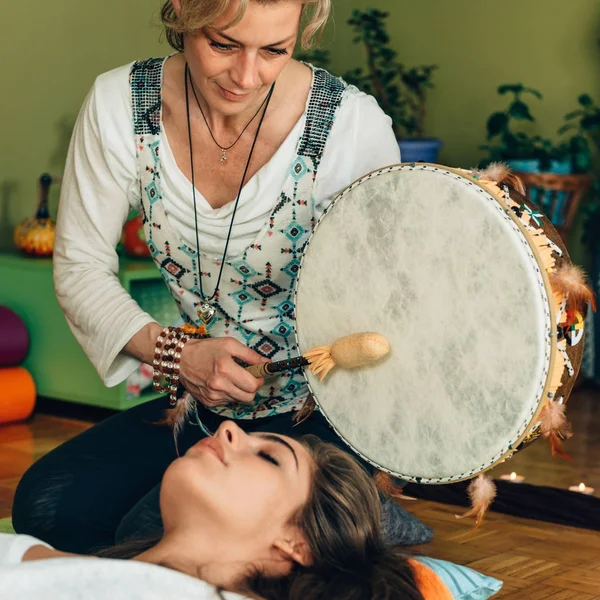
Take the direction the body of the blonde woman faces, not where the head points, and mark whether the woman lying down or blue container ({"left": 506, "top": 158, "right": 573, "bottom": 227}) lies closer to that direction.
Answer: the woman lying down

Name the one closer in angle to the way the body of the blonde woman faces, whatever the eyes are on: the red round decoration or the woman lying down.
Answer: the woman lying down

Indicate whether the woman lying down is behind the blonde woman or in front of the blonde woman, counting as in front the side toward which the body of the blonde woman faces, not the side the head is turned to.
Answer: in front

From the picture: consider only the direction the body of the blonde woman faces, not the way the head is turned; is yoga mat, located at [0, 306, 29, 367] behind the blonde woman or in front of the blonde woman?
behind

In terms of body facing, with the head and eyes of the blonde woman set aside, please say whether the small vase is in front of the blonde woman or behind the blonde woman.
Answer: behind

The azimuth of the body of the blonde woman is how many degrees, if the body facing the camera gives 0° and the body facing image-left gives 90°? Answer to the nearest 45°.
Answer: approximately 0°

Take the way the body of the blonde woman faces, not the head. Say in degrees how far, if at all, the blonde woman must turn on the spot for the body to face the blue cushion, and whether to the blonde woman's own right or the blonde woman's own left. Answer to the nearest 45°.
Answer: approximately 90° to the blonde woman's own left

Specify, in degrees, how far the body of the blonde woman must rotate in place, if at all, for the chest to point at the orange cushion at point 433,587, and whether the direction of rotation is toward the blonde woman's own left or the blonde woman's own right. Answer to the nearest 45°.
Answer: approximately 45° to the blonde woman's own left

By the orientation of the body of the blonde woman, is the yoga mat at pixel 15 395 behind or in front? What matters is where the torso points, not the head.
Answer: behind

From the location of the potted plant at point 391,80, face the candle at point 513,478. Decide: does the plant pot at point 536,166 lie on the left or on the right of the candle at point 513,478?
left

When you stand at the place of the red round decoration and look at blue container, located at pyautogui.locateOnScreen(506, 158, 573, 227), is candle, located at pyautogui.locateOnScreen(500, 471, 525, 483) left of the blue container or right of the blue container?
right

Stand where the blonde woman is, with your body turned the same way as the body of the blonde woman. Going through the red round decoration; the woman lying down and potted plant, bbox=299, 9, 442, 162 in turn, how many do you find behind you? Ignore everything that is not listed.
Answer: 2

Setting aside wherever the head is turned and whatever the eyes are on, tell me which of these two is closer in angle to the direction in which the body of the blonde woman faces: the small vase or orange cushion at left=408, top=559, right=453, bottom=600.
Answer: the orange cushion
